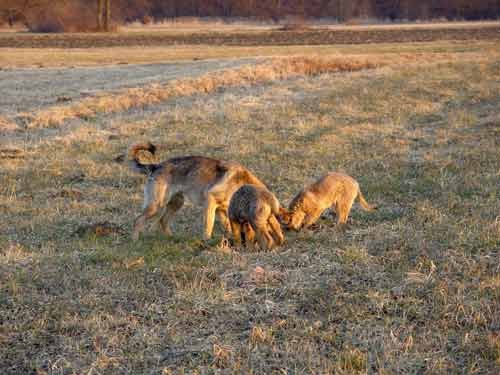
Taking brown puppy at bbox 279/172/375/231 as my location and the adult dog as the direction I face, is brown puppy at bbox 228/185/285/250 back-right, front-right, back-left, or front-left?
front-left

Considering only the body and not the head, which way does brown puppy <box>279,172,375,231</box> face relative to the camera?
to the viewer's left

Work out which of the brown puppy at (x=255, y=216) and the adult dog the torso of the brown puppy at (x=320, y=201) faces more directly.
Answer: the adult dog

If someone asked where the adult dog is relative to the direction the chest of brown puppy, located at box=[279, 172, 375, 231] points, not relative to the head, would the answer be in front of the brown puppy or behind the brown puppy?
in front

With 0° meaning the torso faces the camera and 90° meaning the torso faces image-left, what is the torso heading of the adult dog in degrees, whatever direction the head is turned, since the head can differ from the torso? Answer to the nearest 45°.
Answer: approximately 270°

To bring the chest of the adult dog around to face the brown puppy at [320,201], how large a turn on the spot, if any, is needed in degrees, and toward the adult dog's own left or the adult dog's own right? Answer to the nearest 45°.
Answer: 0° — it already faces it

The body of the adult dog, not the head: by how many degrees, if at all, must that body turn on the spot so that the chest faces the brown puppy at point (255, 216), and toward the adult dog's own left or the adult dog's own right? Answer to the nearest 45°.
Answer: approximately 45° to the adult dog's own right

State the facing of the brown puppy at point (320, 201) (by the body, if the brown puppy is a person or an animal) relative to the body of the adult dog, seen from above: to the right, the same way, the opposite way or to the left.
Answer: the opposite way

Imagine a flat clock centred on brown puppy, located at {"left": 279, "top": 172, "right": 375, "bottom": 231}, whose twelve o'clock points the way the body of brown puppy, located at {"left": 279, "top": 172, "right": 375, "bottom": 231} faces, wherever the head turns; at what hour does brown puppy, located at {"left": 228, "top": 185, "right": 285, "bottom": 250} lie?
brown puppy, located at {"left": 228, "top": 185, "right": 285, "bottom": 250} is roughly at 10 o'clock from brown puppy, located at {"left": 279, "top": 172, "right": 375, "bottom": 231}.

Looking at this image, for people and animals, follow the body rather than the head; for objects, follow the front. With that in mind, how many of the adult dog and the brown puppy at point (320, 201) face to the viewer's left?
1
